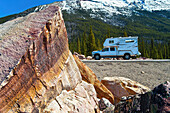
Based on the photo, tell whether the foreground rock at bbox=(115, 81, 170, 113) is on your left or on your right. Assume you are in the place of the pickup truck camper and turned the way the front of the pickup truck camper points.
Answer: on your left

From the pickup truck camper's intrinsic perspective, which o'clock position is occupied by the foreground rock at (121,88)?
The foreground rock is roughly at 9 o'clock from the pickup truck camper.

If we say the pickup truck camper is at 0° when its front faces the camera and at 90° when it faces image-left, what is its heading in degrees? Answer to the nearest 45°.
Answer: approximately 90°

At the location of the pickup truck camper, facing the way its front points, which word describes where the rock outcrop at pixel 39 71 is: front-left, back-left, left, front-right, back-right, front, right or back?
left
